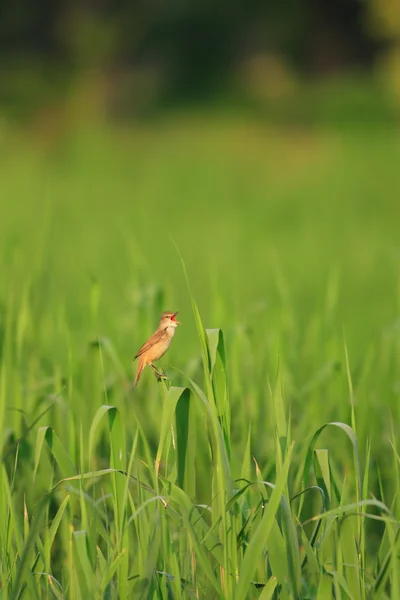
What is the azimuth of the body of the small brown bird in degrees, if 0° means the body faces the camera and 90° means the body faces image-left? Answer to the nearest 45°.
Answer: approximately 270°
